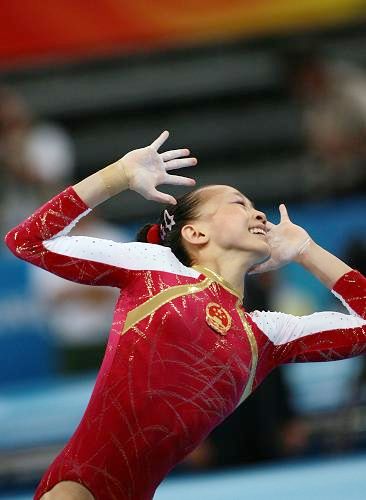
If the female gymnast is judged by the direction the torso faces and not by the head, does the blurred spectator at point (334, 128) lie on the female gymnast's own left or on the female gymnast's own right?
on the female gymnast's own left

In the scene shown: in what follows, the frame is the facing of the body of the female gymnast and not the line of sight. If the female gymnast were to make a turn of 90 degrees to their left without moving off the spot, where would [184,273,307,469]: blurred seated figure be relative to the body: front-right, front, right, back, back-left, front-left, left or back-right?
front-left

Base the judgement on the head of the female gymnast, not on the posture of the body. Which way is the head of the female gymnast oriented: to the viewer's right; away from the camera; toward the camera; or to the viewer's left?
to the viewer's right

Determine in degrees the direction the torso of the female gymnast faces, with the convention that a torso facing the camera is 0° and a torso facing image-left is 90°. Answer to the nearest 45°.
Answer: approximately 315°
